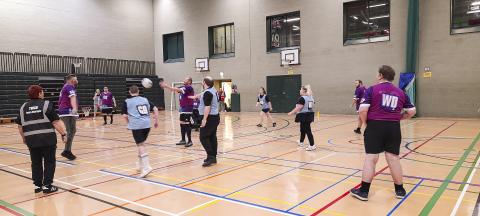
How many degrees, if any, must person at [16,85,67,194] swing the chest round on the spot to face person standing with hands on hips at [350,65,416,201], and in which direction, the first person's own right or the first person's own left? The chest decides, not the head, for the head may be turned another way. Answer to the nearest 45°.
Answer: approximately 90° to the first person's own right

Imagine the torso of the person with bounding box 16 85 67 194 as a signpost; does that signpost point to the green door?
yes

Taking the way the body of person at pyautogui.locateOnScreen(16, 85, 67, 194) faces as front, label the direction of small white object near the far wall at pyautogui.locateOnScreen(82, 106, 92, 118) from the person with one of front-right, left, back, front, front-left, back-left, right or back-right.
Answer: front-left

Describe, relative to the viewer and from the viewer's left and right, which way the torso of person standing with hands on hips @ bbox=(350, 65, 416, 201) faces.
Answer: facing away from the viewer and to the left of the viewer

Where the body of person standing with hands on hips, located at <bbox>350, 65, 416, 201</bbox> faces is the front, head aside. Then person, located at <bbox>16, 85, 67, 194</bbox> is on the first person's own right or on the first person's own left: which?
on the first person's own left

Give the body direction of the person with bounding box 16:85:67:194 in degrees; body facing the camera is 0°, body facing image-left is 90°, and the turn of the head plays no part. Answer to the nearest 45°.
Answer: approximately 225°
